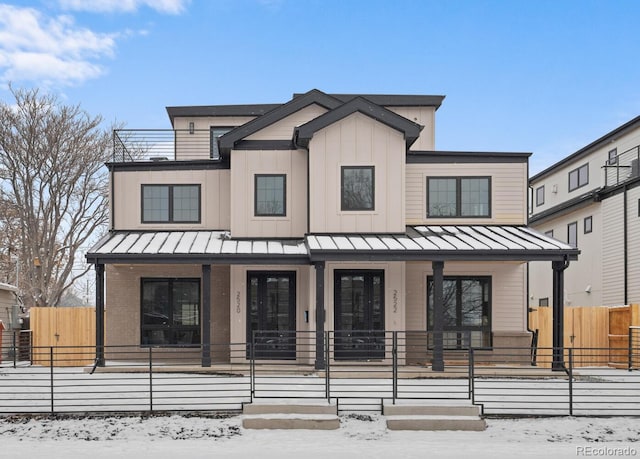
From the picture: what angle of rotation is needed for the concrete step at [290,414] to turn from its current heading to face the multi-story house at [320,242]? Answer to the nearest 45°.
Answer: approximately 180°

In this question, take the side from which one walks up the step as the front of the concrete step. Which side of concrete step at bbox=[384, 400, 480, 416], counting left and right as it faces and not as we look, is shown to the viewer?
front

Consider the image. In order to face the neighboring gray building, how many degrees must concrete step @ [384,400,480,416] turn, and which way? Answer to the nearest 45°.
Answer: approximately 180°

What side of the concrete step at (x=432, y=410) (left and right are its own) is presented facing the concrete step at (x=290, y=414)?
right

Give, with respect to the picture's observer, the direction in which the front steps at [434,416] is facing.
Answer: facing the viewer

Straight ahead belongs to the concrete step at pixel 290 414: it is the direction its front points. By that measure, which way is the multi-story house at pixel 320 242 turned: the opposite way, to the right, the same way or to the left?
the same way

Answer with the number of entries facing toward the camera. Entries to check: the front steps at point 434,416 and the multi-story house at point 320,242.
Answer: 2

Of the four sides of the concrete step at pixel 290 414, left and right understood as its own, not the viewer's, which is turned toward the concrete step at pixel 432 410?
left

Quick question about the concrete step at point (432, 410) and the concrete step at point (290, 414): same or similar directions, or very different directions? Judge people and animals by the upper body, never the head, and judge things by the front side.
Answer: same or similar directions

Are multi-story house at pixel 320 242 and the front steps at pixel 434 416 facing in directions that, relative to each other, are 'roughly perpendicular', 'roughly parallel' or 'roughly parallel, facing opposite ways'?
roughly parallel

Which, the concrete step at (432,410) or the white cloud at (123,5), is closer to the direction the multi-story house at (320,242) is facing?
the concrete step
